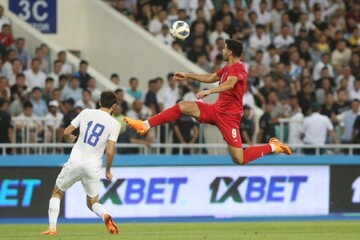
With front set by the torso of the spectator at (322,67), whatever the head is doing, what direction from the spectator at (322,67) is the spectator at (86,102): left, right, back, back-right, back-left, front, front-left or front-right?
front-right

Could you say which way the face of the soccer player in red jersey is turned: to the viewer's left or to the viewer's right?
to the viewer's left

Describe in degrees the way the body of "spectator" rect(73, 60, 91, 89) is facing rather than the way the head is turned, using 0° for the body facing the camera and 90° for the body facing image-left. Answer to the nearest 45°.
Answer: approximately 0°

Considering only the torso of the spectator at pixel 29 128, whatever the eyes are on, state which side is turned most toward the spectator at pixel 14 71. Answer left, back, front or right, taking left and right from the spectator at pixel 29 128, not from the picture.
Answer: back

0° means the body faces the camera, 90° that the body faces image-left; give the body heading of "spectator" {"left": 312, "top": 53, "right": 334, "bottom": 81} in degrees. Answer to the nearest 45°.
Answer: approximately 0°

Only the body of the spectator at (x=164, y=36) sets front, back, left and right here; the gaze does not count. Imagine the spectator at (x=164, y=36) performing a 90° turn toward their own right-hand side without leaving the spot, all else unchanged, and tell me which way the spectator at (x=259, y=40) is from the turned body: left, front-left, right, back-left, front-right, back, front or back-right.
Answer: back

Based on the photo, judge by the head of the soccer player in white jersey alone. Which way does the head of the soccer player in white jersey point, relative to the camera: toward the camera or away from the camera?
away from the camera
